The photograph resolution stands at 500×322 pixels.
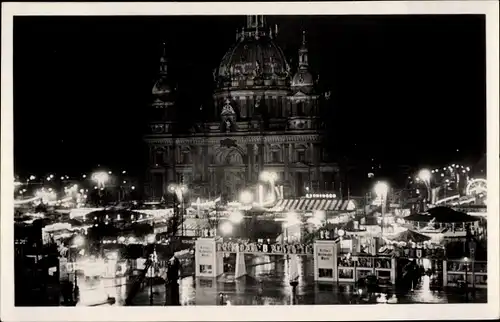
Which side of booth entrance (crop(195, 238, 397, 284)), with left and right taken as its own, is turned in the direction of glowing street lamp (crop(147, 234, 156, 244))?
right
